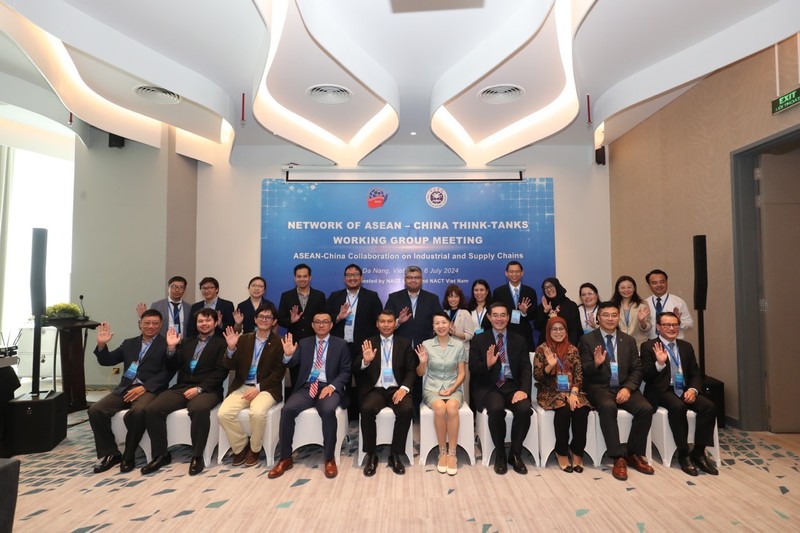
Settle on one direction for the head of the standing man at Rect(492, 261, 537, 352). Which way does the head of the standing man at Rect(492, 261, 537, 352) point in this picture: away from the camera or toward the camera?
toward the camera

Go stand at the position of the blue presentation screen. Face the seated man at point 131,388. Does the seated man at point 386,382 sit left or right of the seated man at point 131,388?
left

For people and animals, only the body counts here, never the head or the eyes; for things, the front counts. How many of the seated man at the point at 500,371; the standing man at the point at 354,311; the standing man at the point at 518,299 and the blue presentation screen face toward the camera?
4

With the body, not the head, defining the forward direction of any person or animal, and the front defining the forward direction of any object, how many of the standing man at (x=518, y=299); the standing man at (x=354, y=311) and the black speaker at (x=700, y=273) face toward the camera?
3

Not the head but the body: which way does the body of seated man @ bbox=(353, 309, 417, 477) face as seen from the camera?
toward the camera

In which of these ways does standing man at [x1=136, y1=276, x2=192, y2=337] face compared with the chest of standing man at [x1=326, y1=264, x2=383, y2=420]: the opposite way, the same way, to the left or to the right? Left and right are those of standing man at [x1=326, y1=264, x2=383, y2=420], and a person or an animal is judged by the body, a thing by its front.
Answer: the same way

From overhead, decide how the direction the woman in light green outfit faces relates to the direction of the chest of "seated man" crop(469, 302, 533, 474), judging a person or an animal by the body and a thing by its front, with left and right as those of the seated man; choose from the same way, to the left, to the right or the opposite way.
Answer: the same way

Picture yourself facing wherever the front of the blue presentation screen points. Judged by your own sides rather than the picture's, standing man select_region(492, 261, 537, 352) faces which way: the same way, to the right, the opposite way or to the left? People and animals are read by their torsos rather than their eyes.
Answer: the same way

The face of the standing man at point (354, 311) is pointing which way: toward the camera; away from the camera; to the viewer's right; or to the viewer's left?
toward the camera

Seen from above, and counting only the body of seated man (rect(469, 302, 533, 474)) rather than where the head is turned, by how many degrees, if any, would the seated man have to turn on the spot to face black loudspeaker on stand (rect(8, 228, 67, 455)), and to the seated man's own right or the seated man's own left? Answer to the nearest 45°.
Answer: approximately 90° to the seated man's own right

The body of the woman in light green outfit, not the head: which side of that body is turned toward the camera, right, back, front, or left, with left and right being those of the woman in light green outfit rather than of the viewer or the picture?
front

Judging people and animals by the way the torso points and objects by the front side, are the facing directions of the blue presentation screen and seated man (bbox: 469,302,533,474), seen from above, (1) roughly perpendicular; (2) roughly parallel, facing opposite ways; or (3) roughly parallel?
roughly parallel

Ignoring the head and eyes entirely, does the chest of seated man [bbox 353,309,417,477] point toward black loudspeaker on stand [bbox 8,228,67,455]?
no

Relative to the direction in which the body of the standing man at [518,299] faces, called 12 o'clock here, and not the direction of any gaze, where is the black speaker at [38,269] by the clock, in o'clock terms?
The black speaker is roughly at 2 o'clock from the standing man.

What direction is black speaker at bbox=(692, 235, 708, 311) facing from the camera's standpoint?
toward the camera

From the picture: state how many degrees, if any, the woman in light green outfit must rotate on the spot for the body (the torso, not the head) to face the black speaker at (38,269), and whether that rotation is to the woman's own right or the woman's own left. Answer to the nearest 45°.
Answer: approximately 90° to the woman's own right

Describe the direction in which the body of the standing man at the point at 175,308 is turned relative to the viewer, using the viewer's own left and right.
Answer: facing the viewer
